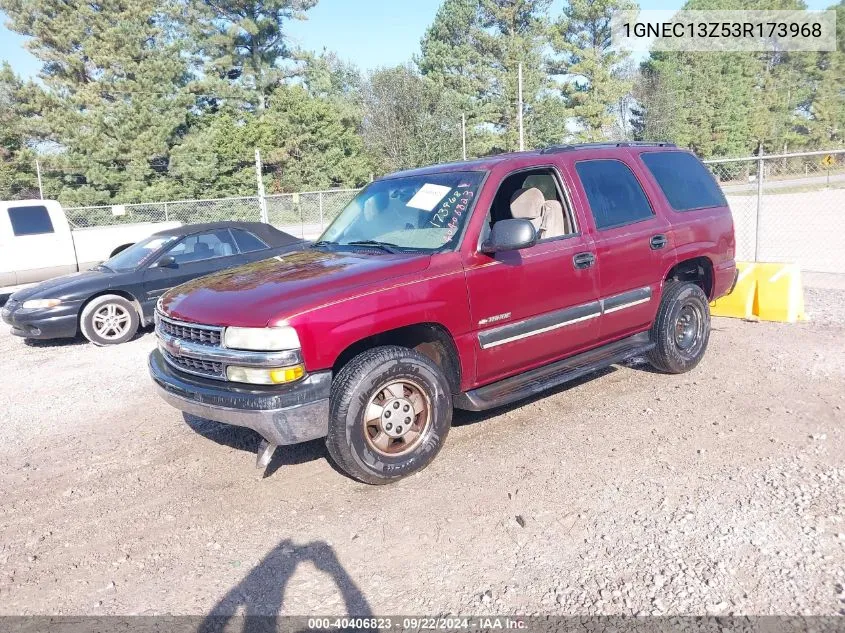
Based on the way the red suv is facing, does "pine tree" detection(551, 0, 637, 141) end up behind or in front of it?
behind

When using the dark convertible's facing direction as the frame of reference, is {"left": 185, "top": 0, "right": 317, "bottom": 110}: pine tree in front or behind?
behind

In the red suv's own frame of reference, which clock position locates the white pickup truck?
The white pickup truck is roughly at 3 o'clock from the red suv.

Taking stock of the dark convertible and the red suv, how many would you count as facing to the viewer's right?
0

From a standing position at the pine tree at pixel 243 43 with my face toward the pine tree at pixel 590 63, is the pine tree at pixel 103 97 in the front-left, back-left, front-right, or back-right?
back-right

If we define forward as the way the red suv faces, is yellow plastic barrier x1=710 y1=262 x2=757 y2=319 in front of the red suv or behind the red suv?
behind

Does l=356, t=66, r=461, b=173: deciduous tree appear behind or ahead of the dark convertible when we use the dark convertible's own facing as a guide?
behind

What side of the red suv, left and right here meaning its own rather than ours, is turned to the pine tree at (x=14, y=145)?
right

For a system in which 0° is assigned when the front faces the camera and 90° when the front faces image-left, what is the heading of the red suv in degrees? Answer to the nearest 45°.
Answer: approximately 45°

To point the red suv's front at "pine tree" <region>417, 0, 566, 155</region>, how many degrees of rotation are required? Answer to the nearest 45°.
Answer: approximately 135° to its right
